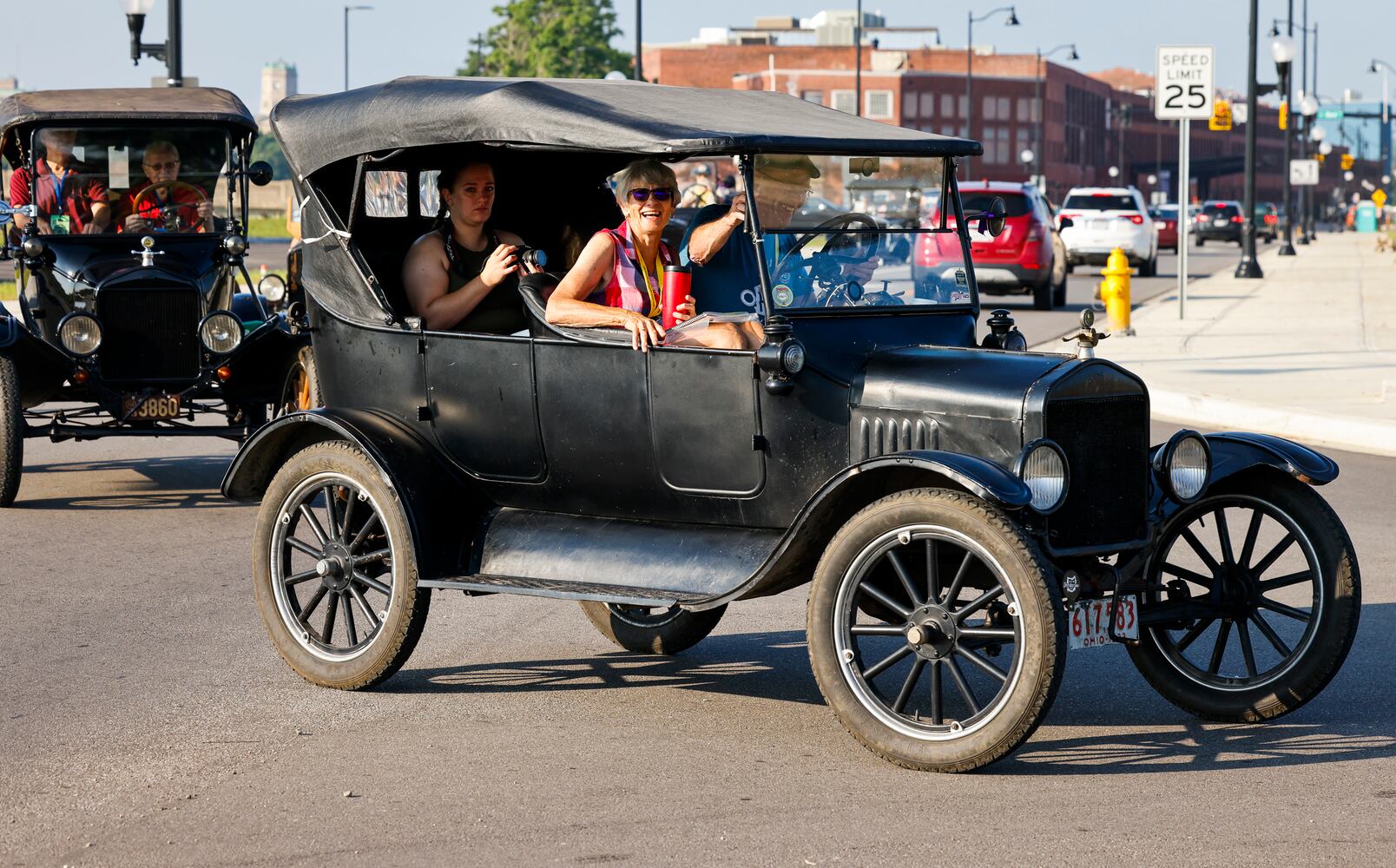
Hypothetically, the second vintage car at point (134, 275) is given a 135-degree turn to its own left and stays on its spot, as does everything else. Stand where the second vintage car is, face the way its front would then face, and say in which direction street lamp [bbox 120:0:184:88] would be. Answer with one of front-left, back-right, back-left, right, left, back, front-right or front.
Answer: front-left

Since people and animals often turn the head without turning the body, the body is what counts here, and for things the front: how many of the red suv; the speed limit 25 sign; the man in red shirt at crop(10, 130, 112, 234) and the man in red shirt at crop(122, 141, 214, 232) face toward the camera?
3

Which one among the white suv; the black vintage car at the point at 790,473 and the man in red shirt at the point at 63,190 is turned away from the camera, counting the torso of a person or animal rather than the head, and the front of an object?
the white suv

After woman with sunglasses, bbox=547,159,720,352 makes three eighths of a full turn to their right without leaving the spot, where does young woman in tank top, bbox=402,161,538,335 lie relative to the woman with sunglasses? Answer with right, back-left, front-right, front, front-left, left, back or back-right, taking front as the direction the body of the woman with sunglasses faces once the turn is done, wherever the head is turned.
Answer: front-right

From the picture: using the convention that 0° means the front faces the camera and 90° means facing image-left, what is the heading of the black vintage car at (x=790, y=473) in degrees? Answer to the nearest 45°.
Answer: approximately 315°

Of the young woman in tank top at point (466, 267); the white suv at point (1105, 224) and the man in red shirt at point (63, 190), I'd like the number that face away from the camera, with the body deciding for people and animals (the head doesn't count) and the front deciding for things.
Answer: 1

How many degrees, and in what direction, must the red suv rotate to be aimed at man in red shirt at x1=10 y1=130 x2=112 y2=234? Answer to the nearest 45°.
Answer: approximately 180°

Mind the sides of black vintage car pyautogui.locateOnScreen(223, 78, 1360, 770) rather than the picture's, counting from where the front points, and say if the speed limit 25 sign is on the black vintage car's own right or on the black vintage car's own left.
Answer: on the black vintage car's own left

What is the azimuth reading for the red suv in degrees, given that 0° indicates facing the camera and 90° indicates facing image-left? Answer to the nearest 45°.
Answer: approximately 180°

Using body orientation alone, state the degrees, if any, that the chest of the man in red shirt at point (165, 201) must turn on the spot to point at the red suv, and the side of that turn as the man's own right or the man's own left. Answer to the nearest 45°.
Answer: approximately 135° to the man's own left

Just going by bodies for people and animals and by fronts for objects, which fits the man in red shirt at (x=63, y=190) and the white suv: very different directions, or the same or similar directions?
very different directions

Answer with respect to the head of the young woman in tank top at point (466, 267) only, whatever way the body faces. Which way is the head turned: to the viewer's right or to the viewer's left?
to the viewer's right

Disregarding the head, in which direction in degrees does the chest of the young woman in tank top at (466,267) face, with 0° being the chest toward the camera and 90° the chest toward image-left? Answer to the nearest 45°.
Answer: approximately 315°

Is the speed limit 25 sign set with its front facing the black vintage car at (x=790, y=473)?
yes

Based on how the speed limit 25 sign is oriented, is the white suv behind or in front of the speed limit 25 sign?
behind
